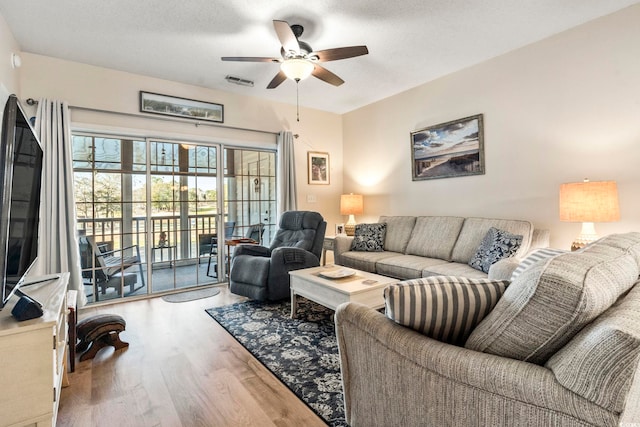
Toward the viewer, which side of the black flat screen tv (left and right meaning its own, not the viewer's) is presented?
right

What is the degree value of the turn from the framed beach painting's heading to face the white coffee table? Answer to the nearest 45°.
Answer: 0° — it already faces it

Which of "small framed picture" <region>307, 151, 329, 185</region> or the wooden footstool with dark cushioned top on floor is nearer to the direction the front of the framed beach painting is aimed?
the wooden footstool with dark cushioned top on floor

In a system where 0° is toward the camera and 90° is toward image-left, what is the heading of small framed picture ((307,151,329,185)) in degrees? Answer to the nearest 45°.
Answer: approximately 315°

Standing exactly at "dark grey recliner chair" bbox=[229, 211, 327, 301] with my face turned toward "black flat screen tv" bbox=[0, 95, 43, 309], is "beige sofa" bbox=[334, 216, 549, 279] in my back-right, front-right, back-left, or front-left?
back-left

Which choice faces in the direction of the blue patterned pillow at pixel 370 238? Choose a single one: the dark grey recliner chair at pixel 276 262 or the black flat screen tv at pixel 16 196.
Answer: the black flat screen tv

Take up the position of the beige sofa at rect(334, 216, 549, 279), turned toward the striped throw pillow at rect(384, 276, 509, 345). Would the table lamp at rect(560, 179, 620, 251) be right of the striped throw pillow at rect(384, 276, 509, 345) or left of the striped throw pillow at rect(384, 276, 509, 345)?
left

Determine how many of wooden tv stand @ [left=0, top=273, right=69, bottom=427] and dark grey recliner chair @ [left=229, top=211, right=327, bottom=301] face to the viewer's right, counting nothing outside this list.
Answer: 1

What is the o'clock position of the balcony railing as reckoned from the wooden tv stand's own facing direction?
The balcony railing is roughly at 10 o'clock from the wooden tv stand.

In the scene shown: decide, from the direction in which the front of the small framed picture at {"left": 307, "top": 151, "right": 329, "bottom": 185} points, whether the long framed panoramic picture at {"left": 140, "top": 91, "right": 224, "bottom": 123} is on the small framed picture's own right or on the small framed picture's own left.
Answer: on the small framed picture's own right

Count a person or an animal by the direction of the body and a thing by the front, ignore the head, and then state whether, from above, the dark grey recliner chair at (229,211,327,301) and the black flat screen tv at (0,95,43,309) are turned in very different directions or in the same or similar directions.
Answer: very different directions

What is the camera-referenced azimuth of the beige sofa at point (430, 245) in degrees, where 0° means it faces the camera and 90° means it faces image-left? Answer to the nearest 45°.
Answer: approximately 45°
